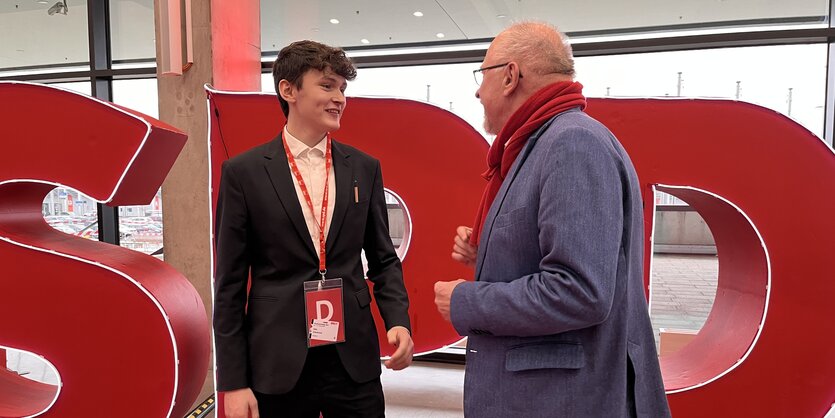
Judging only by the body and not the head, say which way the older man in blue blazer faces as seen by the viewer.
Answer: to the viewer's left

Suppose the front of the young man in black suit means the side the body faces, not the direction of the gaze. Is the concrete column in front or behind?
behind

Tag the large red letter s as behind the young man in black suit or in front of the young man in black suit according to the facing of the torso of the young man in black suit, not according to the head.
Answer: behind

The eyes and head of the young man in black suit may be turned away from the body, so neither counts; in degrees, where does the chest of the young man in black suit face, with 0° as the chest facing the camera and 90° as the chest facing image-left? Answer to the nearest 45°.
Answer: approximately 315°

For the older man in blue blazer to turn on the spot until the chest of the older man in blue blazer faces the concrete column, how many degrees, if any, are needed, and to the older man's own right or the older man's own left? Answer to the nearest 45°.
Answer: approximately 45° to the older man's own right

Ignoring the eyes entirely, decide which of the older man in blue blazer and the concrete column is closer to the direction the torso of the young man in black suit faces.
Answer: the older man in blue blazer

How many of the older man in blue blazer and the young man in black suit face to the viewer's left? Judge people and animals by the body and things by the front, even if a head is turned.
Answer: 1

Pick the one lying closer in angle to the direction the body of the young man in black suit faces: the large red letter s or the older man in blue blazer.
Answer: the older man in blue blazer
